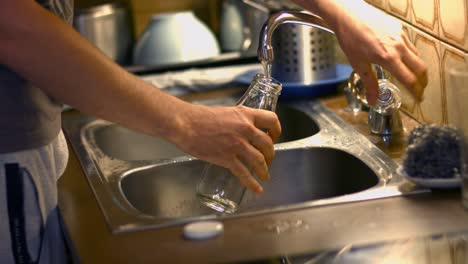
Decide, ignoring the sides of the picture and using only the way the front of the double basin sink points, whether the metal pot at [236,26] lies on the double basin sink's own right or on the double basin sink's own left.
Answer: on the double basin sink's own right

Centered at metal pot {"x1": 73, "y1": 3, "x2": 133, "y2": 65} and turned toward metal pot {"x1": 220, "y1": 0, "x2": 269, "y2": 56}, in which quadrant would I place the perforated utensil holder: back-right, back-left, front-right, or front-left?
front-right

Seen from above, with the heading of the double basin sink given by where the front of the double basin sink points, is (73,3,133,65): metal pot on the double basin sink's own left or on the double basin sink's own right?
on the double basin sink's own right
